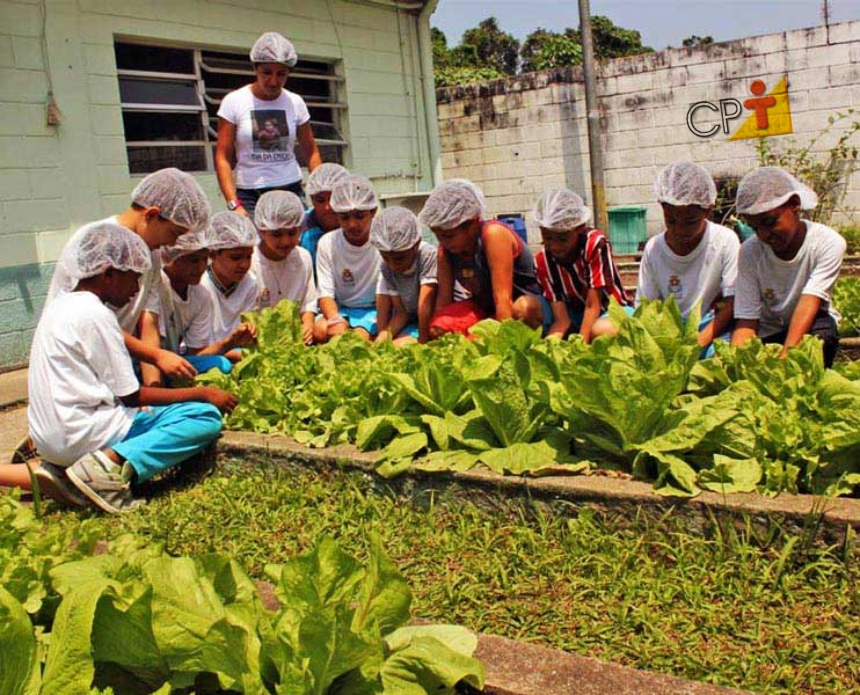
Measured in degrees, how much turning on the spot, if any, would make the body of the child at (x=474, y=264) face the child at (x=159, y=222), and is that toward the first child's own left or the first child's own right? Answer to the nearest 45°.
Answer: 0° — they already face them

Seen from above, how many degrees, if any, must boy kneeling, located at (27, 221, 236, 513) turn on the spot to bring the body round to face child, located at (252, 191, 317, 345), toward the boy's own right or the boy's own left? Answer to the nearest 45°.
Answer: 0° — they already face them

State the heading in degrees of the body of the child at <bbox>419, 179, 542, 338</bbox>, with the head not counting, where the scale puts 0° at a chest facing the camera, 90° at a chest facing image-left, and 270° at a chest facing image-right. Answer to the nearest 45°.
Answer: approximately 45°

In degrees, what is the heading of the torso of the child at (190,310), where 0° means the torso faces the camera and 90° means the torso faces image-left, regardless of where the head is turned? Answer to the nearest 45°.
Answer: approximately 315°

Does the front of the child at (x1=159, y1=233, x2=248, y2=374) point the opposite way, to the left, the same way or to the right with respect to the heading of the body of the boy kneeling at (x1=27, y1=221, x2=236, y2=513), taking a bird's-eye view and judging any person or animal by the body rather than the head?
to the right

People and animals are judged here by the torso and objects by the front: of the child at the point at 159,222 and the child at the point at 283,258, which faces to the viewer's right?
the child at the point at 159,222

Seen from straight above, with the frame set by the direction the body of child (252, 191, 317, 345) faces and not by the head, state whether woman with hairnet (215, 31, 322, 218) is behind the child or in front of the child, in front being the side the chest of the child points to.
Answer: behind

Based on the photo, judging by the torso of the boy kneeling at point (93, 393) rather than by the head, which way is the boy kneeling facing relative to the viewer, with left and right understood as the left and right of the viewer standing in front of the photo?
facing away from the viewer and to the right of the viewer

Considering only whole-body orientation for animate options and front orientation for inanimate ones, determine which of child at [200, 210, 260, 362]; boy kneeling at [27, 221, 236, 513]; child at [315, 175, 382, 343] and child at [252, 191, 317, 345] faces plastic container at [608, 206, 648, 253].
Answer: the boy kneeling
